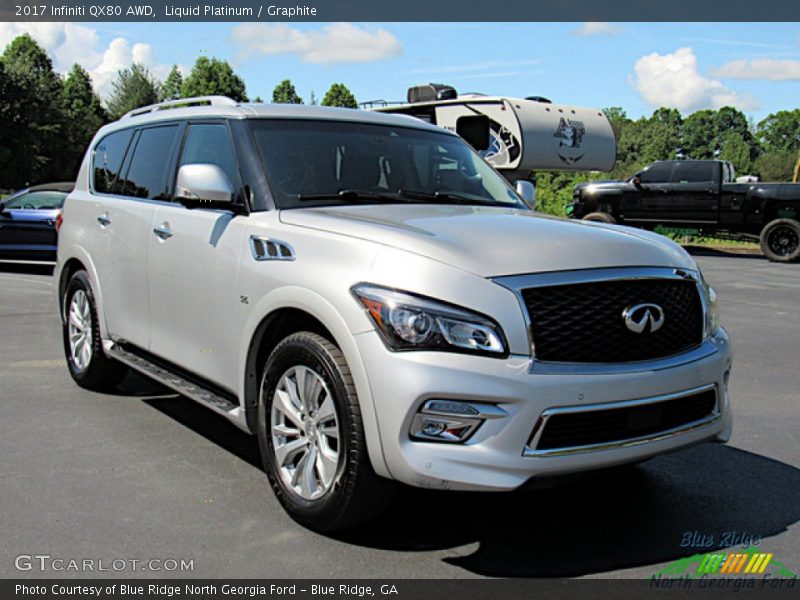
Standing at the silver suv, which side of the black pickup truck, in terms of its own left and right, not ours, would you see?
left

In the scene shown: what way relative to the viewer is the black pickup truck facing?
to the viewer's left

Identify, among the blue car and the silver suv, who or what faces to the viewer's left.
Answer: the blue car

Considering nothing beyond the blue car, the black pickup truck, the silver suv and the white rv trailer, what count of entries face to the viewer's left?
2

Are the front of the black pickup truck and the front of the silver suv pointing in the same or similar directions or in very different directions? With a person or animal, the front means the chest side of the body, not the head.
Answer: very different directions

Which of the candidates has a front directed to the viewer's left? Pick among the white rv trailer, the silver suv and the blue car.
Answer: the blue car

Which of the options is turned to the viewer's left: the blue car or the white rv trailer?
the blue car

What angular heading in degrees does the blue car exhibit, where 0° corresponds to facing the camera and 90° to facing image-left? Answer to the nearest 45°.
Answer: approximately 90°

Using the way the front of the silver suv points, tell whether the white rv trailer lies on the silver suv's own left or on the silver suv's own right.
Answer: on the silver suv's own left

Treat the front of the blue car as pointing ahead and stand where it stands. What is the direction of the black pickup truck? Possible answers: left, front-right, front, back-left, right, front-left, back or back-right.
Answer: back

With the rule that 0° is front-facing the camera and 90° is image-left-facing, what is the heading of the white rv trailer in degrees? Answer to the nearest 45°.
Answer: approximately 315°

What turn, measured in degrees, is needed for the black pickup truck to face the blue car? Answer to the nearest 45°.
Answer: approximately 45° to its left

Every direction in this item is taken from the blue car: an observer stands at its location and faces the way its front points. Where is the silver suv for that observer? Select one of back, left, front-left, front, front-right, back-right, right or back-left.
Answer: left

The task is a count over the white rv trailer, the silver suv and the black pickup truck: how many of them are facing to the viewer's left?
1

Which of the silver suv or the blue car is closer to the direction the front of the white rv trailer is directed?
the silver suv

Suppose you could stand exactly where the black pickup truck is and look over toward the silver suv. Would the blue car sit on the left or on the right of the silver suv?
right

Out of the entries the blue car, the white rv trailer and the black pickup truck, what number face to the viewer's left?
2
